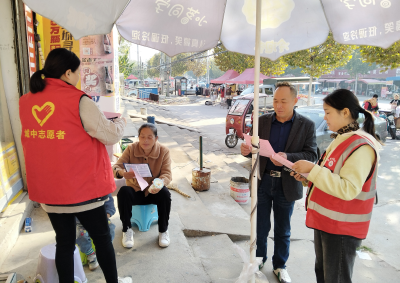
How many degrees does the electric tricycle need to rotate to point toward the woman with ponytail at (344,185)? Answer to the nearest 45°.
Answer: approximately 45° to its left

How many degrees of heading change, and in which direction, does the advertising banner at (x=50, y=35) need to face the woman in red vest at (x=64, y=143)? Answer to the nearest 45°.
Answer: approximately 45° to its right

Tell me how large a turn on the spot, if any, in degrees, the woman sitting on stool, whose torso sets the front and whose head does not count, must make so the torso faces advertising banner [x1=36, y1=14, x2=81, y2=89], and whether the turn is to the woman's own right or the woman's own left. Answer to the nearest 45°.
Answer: approximately 135° to the woman's own right

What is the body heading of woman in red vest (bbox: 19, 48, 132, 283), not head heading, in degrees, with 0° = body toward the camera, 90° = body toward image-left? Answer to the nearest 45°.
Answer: approximately 225°

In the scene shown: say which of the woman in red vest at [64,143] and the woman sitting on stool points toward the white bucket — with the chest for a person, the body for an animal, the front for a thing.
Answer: the woman in red vest

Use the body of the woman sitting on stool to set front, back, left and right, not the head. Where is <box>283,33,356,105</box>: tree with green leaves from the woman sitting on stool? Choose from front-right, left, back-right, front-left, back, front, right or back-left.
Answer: back-left

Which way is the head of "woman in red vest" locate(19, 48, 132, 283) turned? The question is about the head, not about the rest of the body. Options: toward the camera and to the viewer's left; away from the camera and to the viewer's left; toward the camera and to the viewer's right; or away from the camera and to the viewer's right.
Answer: away from the camera and to the viewer's right

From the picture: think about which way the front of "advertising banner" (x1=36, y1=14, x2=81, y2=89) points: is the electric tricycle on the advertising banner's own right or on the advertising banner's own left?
on the advertising banner's own left

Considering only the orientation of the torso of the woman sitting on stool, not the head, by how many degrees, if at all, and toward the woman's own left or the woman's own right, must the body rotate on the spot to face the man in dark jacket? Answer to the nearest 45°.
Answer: approximately 45° to the woman's own left

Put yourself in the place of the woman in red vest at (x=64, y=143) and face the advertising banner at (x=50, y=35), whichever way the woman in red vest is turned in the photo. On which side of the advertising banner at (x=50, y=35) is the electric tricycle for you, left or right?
right
